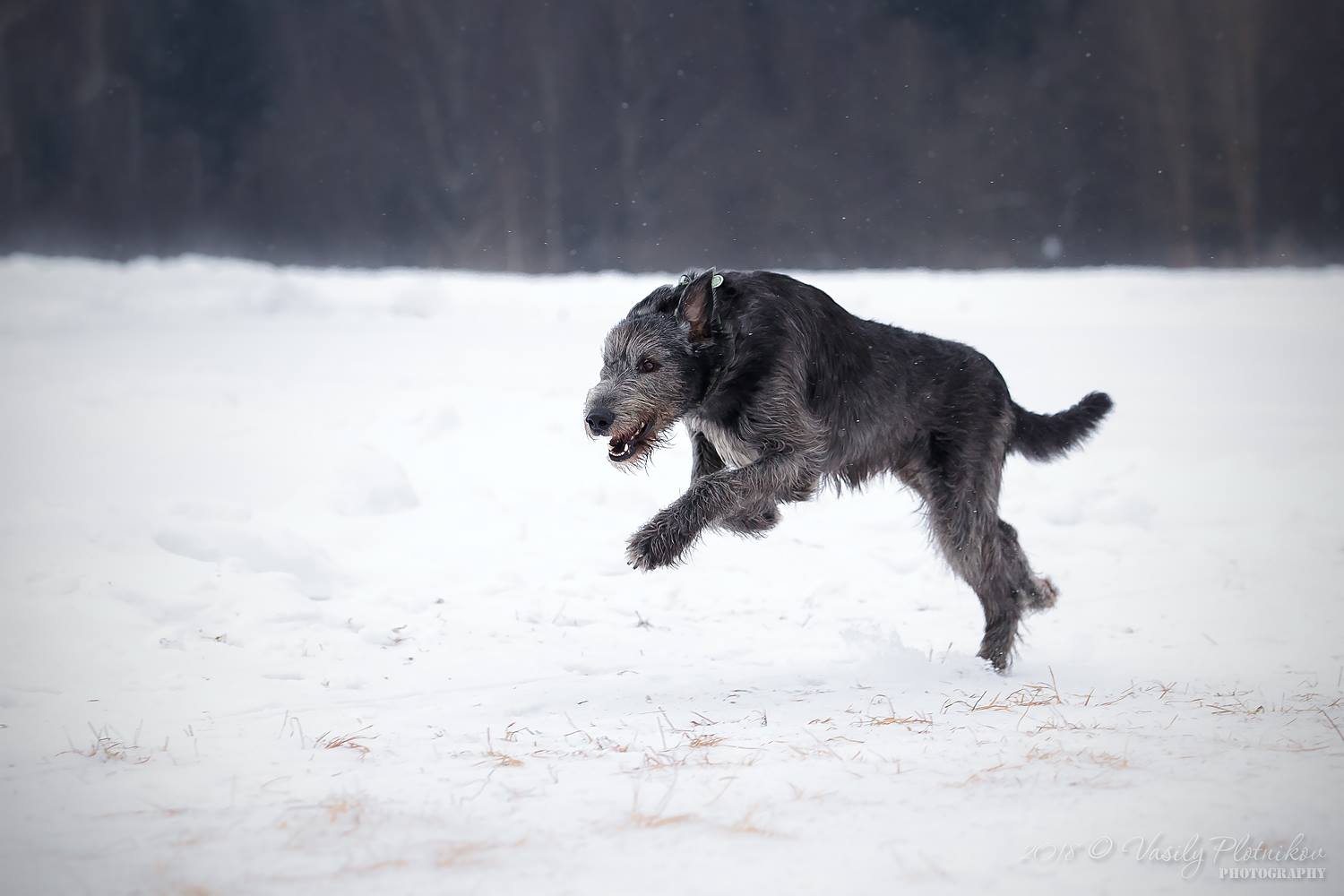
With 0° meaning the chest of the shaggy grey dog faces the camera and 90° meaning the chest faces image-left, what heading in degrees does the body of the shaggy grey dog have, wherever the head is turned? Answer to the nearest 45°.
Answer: approximately 90°
